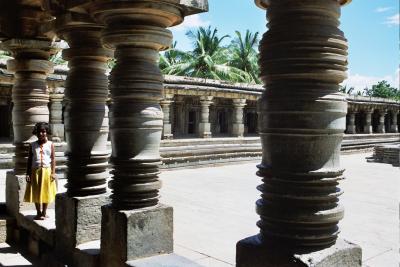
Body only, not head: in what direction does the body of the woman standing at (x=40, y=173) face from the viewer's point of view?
toward the camera

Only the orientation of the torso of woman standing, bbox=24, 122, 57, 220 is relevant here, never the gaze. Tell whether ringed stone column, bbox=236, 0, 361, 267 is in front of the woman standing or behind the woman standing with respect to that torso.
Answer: in front

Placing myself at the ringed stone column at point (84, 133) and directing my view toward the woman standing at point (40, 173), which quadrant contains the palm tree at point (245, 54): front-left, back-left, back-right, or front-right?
front-right

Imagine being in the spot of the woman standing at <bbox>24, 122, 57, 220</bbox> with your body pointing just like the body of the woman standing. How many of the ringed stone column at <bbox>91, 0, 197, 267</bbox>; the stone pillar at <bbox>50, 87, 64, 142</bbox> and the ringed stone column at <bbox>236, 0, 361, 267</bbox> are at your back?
1

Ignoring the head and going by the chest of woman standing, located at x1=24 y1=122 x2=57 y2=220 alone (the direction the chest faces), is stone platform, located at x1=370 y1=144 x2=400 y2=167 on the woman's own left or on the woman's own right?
on the woman's own left

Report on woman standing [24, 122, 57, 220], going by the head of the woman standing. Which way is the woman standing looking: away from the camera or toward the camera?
toward the camera

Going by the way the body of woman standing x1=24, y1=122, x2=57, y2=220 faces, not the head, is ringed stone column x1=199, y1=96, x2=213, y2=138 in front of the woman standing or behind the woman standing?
behind

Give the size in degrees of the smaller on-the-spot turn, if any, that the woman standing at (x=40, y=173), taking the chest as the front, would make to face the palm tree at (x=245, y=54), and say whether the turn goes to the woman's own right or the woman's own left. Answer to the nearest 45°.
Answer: approximately 135° to the woman's own left

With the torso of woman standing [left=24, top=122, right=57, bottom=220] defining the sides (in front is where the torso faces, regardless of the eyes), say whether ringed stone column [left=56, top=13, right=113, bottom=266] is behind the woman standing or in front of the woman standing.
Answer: in front

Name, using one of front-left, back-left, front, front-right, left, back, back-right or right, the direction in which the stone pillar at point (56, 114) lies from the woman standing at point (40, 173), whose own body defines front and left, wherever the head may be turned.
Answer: back

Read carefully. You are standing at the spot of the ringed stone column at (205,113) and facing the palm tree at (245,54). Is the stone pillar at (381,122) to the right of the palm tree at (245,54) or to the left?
right
